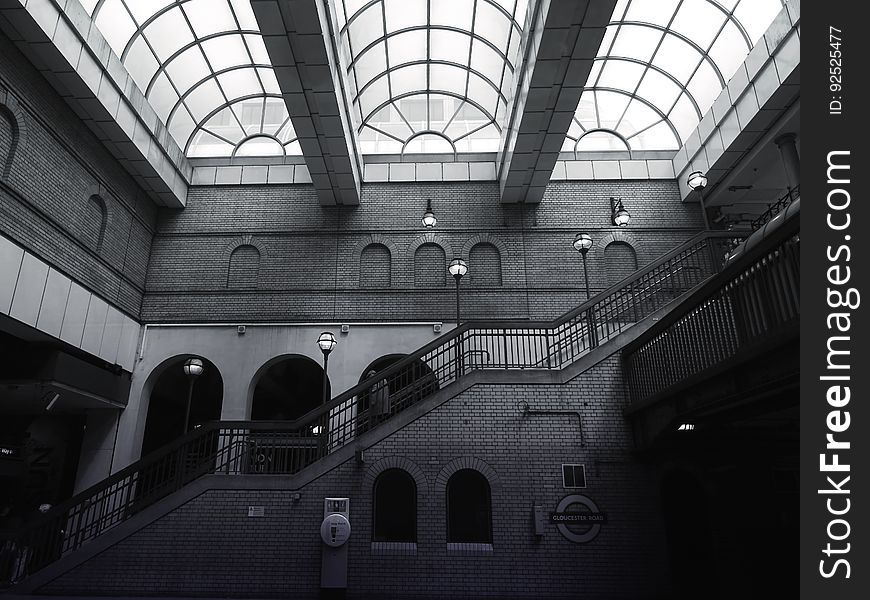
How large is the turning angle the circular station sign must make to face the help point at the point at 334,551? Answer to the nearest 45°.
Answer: approximately 90° to its right

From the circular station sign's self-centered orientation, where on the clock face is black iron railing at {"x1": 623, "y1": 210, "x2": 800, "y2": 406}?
The black iron railing is roughly at 11 o'clock from the circular station sign.

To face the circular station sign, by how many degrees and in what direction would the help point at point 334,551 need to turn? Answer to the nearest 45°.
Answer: approximately 90° to its left

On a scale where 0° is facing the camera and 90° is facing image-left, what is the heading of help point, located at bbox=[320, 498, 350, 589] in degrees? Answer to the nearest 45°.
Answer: approximately 0°
